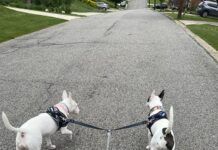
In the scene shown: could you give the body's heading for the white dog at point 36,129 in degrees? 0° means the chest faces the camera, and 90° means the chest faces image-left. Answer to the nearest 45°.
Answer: approximately 225°

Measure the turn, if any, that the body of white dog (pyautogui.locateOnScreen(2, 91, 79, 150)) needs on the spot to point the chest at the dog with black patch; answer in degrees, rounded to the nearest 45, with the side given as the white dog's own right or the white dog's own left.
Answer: approximately 45° to the white dog's own right

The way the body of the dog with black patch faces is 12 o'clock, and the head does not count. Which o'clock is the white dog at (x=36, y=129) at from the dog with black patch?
The white dog is roughly at 10 o'clock from the dog with black patch.

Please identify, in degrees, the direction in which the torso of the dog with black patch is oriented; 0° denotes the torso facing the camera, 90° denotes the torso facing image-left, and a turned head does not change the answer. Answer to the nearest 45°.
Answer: approximately 135°
